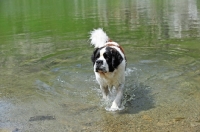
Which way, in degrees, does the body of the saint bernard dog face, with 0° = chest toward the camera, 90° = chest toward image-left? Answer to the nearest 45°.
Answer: approximately 0°
